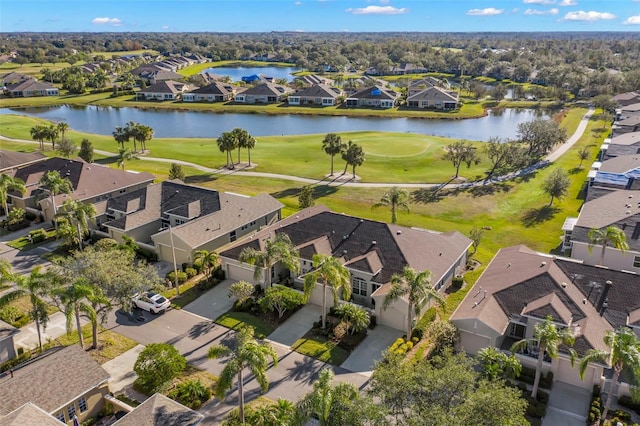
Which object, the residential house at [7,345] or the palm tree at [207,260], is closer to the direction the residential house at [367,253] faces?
the residential house

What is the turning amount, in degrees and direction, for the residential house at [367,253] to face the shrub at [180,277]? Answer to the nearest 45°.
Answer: approximately 45° to its right

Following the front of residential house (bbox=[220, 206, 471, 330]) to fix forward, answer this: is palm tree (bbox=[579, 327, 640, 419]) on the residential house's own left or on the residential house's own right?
on the residential house's own left

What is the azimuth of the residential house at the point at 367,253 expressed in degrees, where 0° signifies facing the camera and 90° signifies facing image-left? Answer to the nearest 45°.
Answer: approximately 45°

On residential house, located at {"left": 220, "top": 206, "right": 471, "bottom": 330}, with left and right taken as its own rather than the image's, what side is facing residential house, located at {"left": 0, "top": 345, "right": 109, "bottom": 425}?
front

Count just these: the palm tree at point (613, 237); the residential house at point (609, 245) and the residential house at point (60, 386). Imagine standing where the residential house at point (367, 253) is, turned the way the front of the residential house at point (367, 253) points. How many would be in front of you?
1

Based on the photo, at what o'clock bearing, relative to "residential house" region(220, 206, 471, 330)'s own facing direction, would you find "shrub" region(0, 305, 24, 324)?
The shrub is roughly at 1 o'clock from the residential house.

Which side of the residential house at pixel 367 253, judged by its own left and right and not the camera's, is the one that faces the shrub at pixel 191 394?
front

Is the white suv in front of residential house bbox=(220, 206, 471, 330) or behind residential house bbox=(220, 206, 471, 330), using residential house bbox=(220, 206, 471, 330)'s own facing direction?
in front

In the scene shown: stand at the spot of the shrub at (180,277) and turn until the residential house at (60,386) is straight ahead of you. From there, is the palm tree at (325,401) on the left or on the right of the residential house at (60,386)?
left

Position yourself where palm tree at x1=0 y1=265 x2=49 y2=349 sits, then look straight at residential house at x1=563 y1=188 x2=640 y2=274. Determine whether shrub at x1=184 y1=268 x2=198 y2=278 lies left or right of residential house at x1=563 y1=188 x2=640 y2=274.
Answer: left

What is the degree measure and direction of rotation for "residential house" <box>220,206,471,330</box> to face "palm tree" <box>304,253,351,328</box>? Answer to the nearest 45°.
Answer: approximately 45° to its left

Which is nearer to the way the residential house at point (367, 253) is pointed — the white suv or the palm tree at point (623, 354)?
the white suv

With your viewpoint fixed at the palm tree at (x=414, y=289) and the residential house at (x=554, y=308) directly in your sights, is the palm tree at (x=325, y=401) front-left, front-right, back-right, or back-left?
back-right

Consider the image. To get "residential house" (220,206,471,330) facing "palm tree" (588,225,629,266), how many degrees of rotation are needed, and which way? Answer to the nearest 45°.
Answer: approximately 135° to its left
